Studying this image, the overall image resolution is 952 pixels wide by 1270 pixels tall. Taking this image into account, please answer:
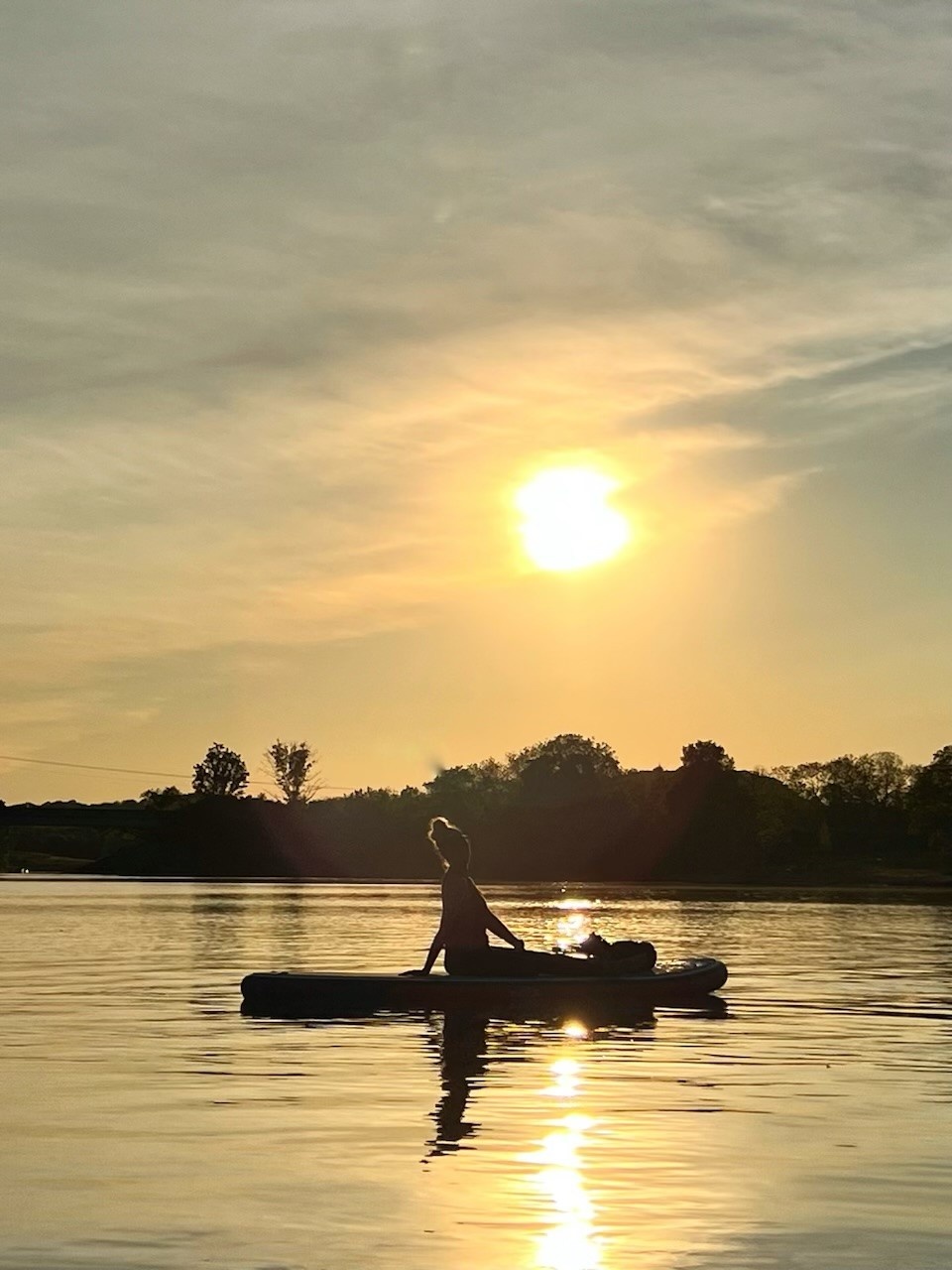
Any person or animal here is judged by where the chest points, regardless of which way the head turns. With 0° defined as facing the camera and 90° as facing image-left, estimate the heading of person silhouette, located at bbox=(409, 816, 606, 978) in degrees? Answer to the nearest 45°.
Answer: approximately 270°
